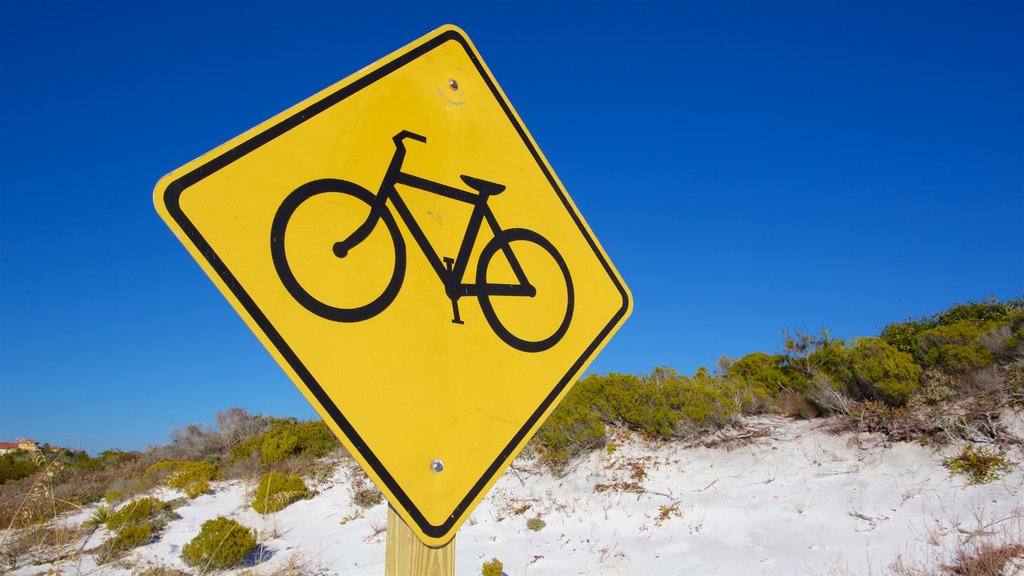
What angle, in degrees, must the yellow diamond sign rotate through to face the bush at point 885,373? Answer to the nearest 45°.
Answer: approximately 90° to its left

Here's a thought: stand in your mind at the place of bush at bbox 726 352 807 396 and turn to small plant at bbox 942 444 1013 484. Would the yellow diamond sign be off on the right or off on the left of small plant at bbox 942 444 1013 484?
right

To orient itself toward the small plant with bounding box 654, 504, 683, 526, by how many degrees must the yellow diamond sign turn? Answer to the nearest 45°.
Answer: approximately 90° to its left

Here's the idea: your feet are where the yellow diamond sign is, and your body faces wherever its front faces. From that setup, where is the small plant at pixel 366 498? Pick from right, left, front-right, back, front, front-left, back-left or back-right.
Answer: back-left

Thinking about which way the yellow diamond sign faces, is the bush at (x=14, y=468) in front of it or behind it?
behind

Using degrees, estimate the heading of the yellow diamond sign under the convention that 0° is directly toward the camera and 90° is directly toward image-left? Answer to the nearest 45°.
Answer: approximately 315°

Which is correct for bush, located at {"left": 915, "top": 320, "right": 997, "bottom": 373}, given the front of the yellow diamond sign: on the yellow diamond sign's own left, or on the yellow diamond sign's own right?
on the yellow diamond sign's own left

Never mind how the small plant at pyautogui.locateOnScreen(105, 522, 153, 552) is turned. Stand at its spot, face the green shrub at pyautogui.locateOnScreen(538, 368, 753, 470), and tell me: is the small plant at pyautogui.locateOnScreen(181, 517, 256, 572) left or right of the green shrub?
right

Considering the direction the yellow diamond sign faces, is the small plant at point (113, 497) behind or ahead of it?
behind

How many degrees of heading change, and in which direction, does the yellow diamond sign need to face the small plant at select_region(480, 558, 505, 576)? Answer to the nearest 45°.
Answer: approximately 135° to its left
